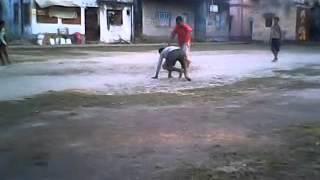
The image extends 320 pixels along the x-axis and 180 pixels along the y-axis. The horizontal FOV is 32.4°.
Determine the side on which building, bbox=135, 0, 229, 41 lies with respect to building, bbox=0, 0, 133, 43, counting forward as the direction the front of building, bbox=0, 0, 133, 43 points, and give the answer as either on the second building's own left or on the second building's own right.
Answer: on the second building's own left

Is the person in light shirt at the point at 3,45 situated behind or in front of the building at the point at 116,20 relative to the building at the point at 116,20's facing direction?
in front

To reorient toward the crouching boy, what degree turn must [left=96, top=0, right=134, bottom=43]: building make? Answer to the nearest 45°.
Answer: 0° — it already faces them

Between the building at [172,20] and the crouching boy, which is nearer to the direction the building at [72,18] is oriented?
the crouching boy

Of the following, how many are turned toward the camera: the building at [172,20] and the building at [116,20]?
2

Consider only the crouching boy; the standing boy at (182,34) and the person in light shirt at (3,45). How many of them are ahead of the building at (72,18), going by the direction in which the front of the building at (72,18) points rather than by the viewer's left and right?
3

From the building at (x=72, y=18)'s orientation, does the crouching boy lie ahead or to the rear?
ahead

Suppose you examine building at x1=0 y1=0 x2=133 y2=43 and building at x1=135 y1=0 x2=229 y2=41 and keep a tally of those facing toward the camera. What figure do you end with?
2

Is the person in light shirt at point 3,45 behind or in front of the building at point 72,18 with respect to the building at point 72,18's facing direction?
in front

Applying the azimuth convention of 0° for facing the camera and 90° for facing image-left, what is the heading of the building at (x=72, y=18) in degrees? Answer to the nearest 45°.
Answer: approximately 0°

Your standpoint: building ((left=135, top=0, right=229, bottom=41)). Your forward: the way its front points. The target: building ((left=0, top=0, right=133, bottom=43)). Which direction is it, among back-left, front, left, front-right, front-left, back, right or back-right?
front-right

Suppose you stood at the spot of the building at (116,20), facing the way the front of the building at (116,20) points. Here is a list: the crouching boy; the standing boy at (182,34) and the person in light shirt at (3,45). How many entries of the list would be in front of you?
3
